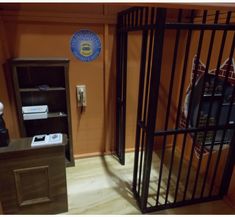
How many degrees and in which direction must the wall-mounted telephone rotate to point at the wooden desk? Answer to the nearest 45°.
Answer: approximately 45° to its right

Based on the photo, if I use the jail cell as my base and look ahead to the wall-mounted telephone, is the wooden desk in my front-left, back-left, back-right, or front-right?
front-left

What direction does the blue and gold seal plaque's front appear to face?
toward the camera

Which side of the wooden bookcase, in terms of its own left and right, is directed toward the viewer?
front

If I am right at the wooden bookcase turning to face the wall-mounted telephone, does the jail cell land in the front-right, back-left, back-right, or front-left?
front-right

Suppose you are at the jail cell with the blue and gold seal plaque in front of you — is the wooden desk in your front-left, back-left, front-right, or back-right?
front-left

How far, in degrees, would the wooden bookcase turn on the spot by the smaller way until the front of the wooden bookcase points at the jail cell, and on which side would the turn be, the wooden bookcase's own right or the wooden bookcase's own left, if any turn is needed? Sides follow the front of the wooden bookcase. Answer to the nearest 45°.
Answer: approximately 45° to the wooden bookcase's own left

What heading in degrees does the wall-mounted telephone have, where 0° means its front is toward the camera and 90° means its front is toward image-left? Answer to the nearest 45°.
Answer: approximately 0°

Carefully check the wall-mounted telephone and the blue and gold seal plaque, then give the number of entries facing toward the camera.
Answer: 2

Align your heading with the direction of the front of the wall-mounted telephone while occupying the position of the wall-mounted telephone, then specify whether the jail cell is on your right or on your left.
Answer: on your left
